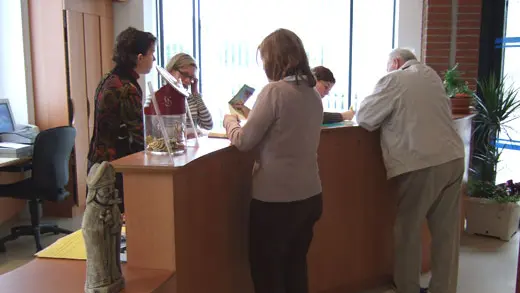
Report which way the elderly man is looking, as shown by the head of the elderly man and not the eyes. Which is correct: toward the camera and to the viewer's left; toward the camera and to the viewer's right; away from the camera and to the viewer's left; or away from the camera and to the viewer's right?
away from the camera and to the viewer's left

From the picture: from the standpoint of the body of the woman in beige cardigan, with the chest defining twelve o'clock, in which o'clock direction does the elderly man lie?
The elderly man is roughly at 3 o'clock from the woman in beige cardigan.

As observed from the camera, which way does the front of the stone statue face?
facing the viewer and to the right of the viewer

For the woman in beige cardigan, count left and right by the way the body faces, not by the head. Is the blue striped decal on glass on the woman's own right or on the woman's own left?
on the woman's own right

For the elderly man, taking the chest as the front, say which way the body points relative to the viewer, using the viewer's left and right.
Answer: facing away from the viewer and to the left of the viewer

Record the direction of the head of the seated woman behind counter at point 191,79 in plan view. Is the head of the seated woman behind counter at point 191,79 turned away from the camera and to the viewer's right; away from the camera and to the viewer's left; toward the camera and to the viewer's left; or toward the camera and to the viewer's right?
toward the camera and to the viewer's right

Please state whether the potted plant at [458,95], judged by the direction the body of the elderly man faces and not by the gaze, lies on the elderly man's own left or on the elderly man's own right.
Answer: on the elderly man's own right
